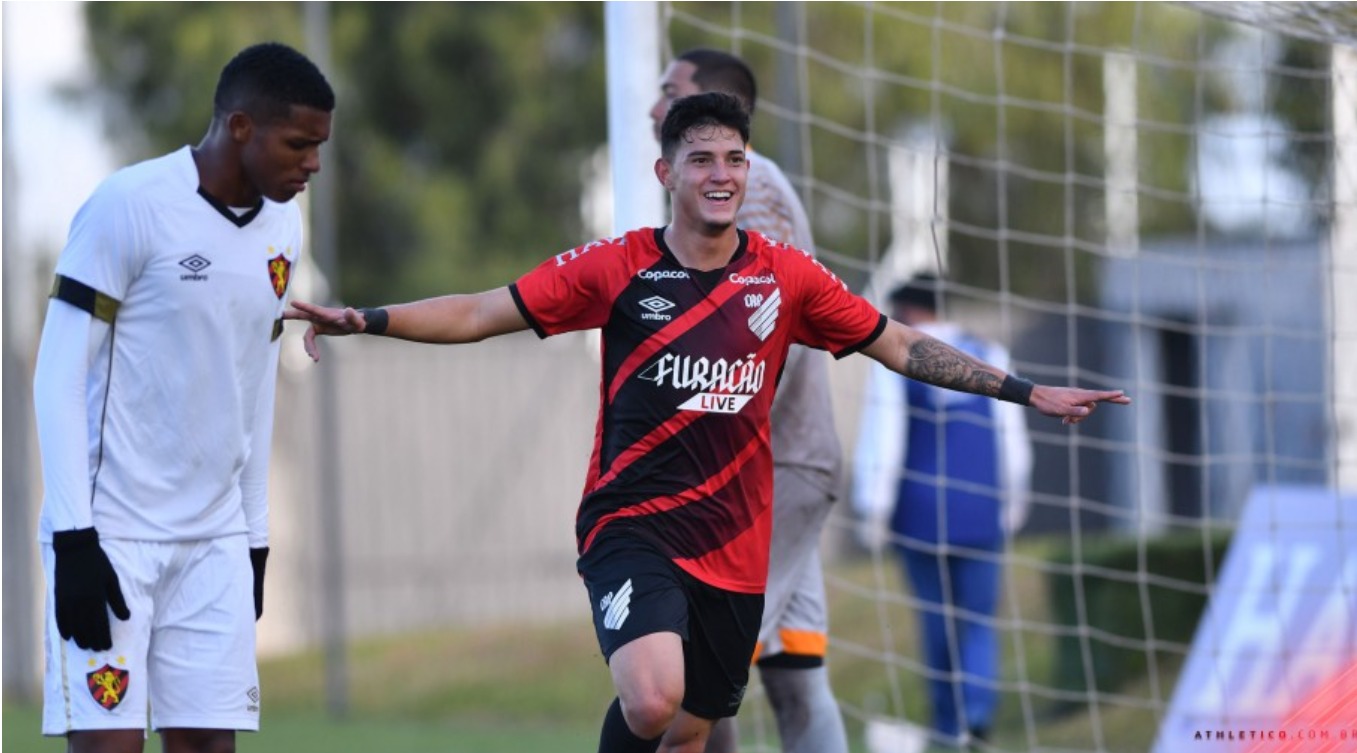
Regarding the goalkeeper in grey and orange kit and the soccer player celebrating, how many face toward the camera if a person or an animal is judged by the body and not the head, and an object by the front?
1

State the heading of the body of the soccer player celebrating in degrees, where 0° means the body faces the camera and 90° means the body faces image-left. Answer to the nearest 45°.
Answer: approximately 0°

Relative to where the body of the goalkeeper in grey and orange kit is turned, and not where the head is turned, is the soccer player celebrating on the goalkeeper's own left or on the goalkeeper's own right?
on the goalkeeper's own left

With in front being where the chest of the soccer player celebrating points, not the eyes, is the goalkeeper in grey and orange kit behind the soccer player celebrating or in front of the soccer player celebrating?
behind

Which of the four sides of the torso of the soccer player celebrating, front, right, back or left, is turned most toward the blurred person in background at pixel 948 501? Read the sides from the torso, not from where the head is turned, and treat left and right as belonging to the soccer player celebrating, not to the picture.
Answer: back

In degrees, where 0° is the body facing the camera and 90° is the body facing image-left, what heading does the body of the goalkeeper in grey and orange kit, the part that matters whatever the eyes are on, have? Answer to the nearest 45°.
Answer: approximately 90°
